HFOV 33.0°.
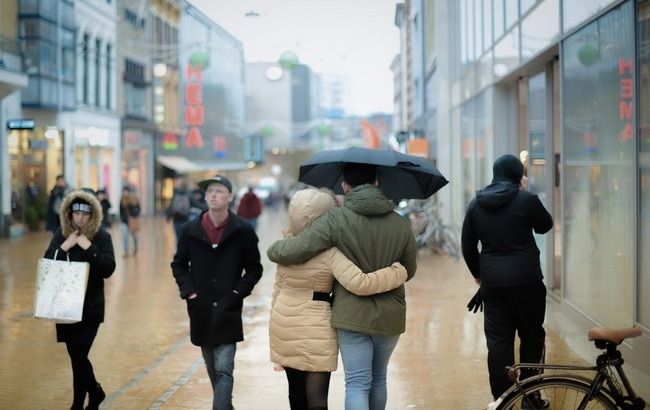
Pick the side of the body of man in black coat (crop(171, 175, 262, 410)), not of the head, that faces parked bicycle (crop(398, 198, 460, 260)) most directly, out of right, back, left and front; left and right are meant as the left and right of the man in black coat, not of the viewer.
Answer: back

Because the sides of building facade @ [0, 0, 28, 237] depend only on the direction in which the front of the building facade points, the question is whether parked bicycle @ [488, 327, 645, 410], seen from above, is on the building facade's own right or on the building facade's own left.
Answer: on the building facade's own right

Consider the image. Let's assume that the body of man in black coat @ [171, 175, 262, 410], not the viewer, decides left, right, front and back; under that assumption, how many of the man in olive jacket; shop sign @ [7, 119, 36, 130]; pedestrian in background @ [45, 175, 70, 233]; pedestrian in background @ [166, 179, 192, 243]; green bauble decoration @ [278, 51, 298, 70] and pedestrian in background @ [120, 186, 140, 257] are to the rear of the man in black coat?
5

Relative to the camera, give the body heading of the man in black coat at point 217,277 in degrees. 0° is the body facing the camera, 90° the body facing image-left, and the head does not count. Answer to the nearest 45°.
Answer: approximately 0°

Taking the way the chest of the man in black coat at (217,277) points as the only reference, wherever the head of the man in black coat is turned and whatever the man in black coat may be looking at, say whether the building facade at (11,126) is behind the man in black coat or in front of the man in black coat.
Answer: behind

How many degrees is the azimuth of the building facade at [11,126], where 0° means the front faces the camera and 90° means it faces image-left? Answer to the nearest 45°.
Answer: approximately 270°

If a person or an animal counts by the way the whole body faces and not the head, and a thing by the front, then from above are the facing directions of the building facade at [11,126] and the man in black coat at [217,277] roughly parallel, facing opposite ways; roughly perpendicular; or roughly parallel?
roughly perpendicular

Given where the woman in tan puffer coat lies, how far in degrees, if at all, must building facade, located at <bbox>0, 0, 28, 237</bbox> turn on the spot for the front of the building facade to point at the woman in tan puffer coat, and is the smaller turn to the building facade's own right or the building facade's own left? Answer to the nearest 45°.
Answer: approximately 90° to the building facade's own right

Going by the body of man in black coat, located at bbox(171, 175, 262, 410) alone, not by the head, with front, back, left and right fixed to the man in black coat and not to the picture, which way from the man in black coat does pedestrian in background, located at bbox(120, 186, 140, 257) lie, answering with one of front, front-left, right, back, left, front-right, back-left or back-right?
back

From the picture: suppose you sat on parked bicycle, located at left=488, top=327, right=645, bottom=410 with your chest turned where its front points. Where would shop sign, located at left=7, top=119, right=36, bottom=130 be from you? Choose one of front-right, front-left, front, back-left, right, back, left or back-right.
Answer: back-left

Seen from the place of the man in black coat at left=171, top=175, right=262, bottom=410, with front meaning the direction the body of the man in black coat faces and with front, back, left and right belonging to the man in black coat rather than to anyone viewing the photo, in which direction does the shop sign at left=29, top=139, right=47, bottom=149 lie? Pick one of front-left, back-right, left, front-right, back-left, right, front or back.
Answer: back

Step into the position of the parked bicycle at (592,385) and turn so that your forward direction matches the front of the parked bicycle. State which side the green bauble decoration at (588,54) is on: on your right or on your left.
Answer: on your left

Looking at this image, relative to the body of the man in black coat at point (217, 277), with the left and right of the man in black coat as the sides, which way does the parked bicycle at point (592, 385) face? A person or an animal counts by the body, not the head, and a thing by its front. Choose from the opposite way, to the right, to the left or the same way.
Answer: to the left
